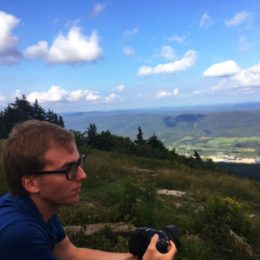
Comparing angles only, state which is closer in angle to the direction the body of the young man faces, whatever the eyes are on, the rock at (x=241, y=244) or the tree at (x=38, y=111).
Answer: the rock

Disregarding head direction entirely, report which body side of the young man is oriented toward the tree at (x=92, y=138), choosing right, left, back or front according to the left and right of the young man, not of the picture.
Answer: left

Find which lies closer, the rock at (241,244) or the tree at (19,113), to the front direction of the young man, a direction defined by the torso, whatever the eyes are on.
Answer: the rock

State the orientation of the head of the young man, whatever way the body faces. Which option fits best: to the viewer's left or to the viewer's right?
to the viewer's right

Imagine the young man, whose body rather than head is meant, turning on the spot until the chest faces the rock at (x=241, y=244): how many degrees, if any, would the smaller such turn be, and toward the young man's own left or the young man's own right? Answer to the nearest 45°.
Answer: approximately 45° to the young man's own left

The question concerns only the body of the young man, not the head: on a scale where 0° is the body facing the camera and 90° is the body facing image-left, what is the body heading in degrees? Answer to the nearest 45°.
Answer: approximately 270°

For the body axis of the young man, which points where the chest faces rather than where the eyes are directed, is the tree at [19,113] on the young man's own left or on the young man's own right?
on the young man's own left

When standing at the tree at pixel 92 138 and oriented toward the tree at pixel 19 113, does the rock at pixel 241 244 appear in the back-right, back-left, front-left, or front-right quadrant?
back-left
